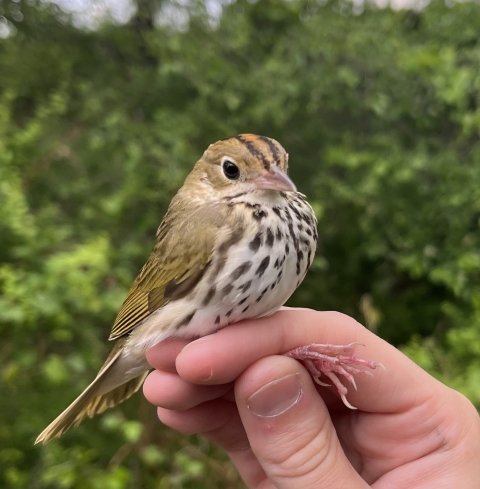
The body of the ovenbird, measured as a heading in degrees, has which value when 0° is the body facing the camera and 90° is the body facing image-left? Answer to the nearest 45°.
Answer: approximately 315°
